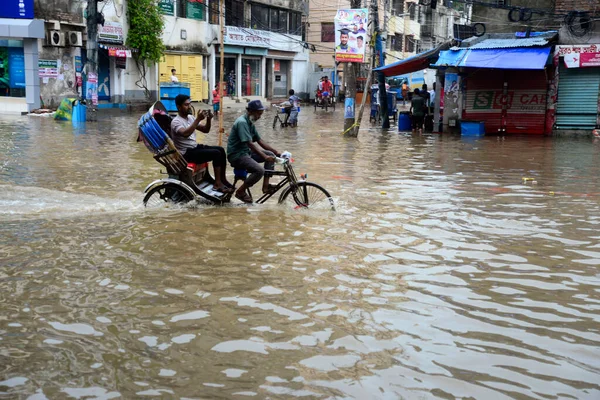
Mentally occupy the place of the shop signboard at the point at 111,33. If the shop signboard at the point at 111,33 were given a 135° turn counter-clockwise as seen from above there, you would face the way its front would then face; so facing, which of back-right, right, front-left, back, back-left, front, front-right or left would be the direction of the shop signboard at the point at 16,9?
back

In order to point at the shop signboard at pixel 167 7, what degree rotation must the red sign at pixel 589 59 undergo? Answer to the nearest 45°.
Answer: approximately 135° to its right

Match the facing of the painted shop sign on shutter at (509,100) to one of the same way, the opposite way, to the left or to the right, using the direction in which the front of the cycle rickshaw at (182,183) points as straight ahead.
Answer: to the right

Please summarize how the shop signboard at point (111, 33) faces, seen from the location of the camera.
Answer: facing the viewer

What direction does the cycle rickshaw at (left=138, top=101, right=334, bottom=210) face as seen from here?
to the viewer's right

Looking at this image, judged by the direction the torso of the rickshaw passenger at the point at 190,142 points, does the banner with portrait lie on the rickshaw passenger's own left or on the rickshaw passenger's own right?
on the rickshaw passenger's own left

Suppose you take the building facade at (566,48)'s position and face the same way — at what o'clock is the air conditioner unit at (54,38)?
The air conditioner unit is roughly at 3 o'clock from the building facade.

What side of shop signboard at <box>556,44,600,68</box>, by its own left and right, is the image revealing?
front

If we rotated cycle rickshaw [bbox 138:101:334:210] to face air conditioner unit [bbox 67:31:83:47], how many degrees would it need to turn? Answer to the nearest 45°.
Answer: approximately 90° to its left

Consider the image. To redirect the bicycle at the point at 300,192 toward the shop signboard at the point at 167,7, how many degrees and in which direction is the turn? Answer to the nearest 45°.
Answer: approximately 90° to its left

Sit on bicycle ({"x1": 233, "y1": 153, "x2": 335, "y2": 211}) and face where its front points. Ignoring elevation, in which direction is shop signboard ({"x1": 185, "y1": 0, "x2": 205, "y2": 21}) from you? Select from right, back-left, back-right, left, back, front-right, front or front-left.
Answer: left

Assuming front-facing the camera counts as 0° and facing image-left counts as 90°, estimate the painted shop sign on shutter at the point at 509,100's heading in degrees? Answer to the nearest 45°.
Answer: approximately 0°

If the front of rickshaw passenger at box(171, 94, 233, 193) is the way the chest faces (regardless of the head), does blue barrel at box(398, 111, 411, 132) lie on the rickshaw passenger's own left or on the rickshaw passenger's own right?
on the rickshaw passenger's own left

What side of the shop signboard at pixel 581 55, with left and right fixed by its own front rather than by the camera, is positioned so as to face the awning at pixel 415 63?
right

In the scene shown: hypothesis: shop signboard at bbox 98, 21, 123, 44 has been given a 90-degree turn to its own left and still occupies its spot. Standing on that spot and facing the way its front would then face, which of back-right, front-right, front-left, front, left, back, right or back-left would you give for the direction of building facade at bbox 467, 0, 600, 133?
front-right

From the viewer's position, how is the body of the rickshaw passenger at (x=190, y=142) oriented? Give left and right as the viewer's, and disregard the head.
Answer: facing to the right of the viewer
